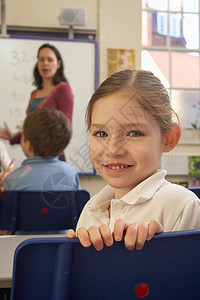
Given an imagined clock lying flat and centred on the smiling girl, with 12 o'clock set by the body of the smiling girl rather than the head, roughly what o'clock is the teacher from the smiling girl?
The teacher is roughly at 4 o'clock from the smiling girl.

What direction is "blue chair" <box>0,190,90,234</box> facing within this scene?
away from the camera

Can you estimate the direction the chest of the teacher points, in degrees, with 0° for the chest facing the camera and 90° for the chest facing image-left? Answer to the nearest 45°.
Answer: approximately 45°
